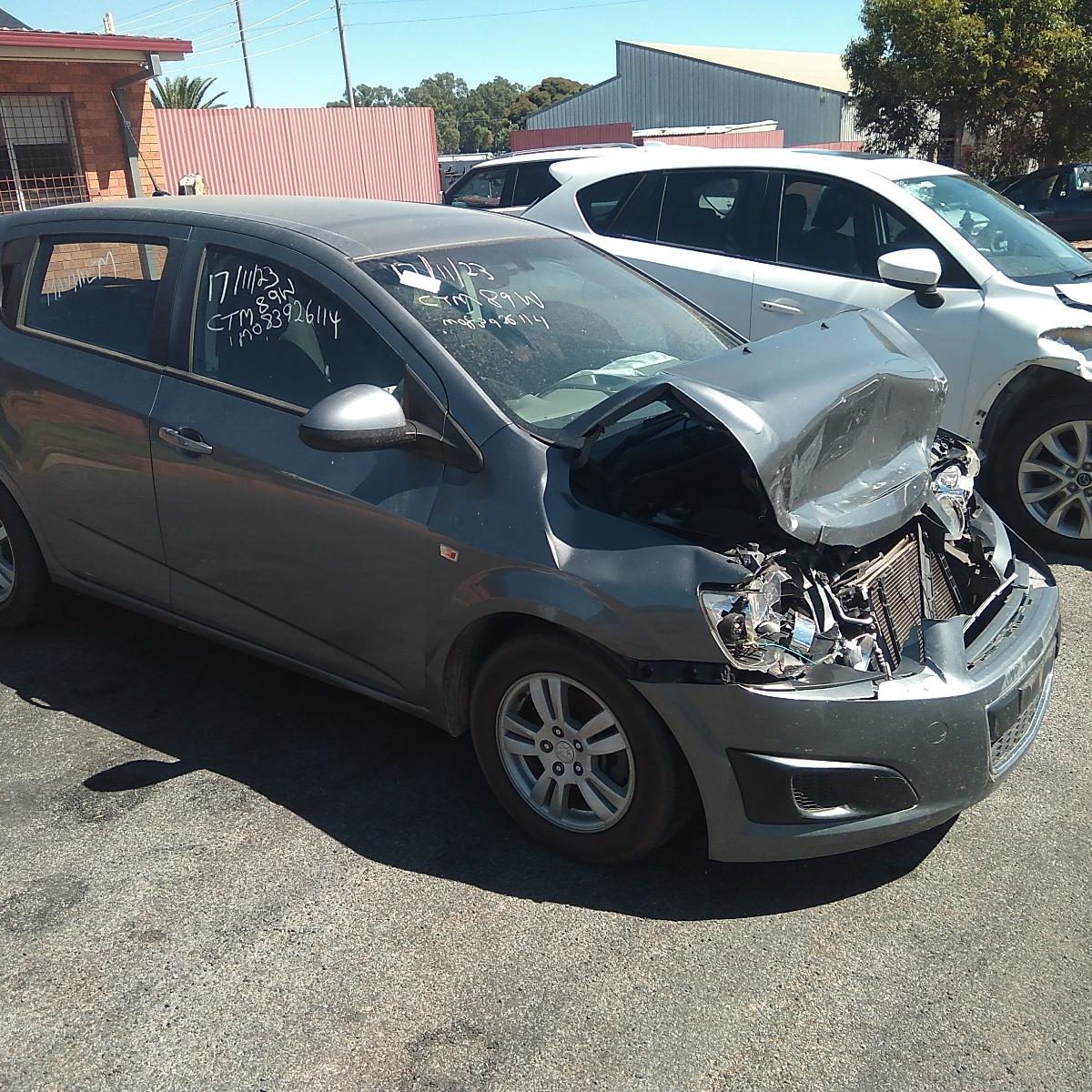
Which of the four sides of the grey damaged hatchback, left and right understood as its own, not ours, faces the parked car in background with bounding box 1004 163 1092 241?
left

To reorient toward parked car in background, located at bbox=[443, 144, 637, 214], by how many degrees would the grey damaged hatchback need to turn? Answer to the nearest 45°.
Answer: approximately 135° to its left

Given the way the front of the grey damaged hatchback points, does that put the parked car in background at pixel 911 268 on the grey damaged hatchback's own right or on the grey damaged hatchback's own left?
on the grey damaged hatchback's own left

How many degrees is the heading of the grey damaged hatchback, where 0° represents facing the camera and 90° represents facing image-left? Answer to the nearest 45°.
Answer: approximately 315°

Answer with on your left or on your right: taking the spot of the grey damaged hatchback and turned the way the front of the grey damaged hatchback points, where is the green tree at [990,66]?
on your left

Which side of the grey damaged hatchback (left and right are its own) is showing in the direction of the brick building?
back
